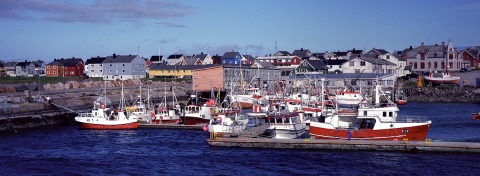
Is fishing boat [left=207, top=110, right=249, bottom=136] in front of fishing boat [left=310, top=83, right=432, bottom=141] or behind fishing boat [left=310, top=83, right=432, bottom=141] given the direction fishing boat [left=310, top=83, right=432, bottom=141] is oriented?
behind

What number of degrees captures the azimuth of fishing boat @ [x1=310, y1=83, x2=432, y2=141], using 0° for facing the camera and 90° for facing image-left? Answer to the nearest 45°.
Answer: approximately 270°

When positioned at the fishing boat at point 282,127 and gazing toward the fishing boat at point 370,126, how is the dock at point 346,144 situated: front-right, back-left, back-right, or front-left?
front-right

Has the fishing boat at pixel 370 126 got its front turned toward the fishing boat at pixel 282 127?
no

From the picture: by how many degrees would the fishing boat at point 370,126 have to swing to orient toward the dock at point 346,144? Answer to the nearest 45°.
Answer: approximately 135° to its right
